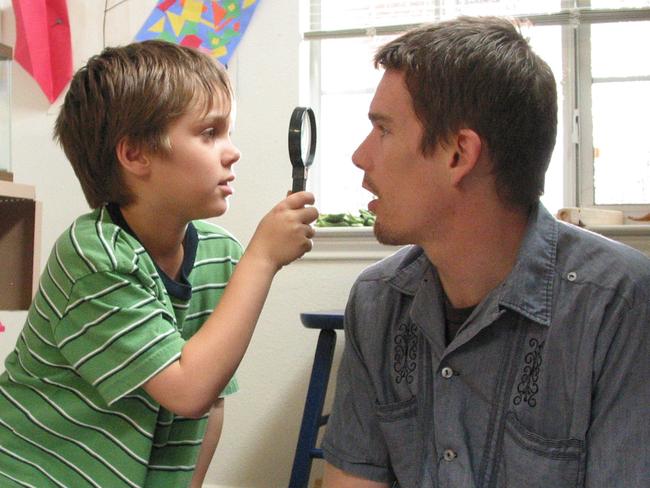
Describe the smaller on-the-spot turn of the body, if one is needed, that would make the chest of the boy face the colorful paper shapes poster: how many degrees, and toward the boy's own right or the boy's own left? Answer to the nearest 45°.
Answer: approximately 135° to the boy's own left

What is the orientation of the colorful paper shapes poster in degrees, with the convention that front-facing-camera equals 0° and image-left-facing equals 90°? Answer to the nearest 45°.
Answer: approximately 0°

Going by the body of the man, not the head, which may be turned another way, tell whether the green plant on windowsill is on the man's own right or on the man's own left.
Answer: on the man's own right

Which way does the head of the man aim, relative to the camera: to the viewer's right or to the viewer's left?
to the viewer's left

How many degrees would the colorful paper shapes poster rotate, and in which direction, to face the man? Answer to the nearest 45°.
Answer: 0° — it already faces them

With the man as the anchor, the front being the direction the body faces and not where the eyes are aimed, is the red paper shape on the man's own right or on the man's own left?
on the man's own right
